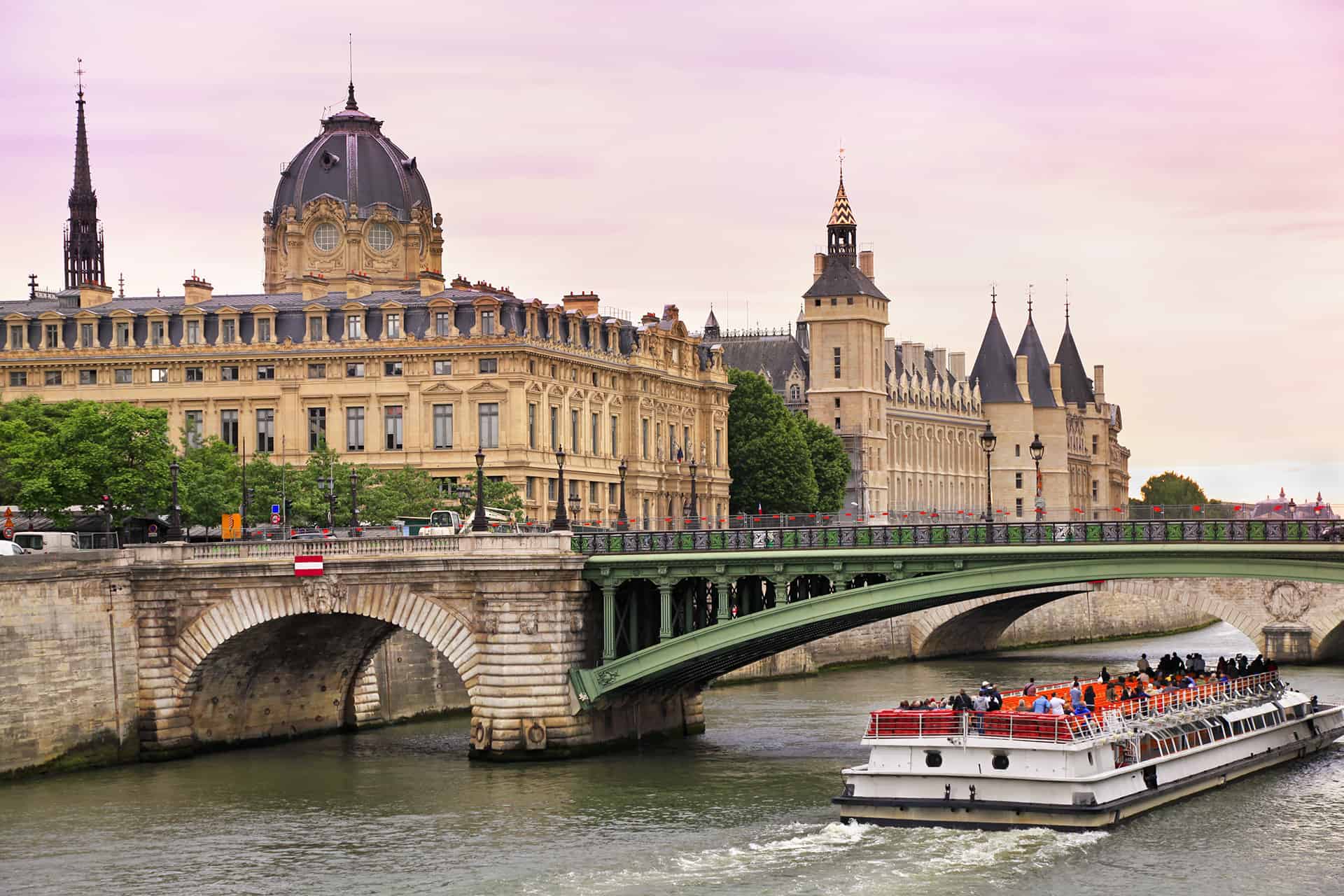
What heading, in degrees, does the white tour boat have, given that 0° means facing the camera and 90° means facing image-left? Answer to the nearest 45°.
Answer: approximately 225°
